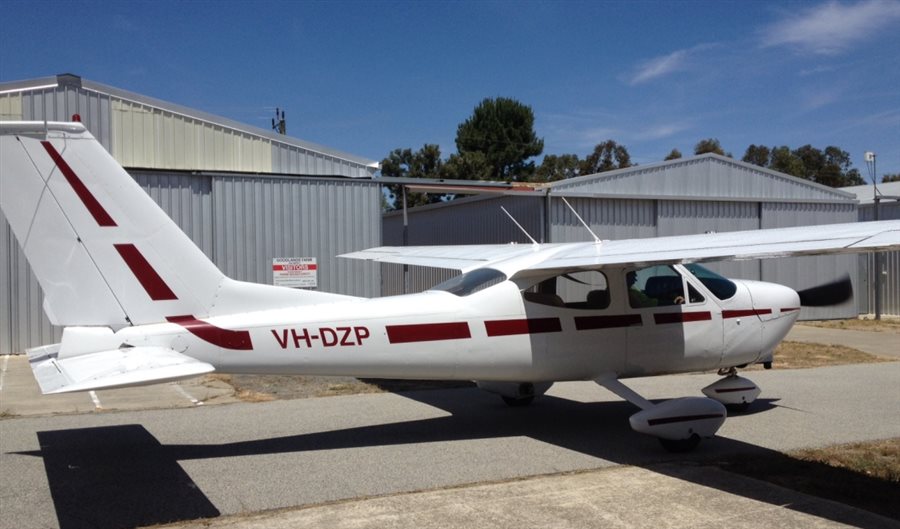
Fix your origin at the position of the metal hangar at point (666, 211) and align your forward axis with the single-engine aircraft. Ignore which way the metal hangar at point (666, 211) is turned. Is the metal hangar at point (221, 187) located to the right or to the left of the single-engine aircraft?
right

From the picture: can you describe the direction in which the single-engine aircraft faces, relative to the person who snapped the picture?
facing away from the viewer and to the right of the viewer

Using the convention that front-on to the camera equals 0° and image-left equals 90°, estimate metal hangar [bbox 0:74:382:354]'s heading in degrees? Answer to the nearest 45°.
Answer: approximately 0°

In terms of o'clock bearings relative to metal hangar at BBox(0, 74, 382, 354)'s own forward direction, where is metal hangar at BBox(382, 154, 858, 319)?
metal hangar at BBox(382, 154, 858, 319) is roughly at 9 o'clock from metal hangar at BBox(0, 74, 382, 354).

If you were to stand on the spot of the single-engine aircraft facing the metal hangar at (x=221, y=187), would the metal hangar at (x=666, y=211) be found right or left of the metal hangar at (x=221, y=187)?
right

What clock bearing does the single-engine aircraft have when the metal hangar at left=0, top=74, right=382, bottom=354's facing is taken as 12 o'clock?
The single-engine aircraft is roughly at 12 o'clock from the metal hangar.
